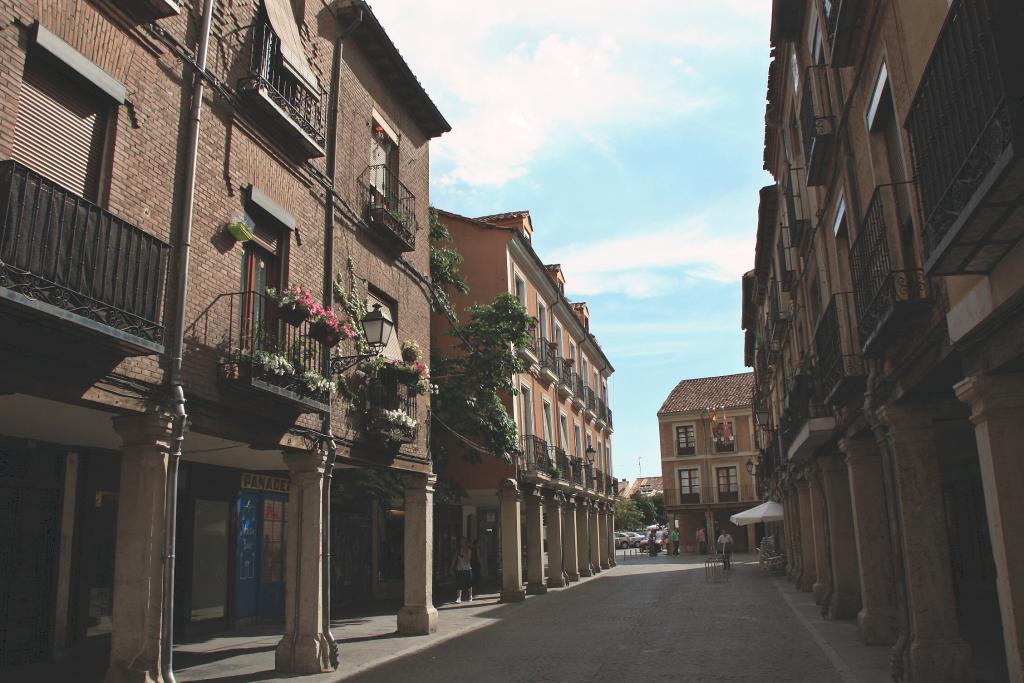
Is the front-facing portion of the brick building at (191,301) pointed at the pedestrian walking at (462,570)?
no

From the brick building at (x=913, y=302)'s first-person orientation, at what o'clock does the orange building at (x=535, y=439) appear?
the orange building at (x=535, y=439) is roughly at 2 o'clock from the brick building at (x=913, y=302).

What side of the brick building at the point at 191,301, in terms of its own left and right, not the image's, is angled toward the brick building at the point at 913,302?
front

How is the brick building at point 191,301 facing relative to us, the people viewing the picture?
facing the viewer and to the right of the viewer

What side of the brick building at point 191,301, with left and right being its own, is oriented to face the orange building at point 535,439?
left

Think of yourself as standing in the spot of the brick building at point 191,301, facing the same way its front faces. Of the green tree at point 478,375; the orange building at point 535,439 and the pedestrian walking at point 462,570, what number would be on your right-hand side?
0

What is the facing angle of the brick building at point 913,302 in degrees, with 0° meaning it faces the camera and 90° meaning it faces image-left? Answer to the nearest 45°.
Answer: approximately 90°

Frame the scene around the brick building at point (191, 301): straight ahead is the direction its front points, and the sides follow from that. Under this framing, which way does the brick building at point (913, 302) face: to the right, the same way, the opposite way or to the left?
the opposite way

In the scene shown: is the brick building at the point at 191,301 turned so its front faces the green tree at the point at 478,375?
no

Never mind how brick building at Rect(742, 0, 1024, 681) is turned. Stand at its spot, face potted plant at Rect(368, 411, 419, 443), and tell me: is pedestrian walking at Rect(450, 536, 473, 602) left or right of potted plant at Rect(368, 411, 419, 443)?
right

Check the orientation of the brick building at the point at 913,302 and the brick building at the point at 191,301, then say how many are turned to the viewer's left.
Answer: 1

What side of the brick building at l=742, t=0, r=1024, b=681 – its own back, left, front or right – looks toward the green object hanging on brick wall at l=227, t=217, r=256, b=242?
front
